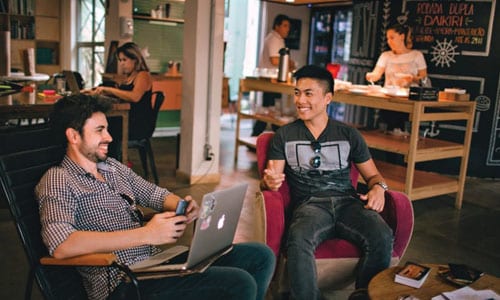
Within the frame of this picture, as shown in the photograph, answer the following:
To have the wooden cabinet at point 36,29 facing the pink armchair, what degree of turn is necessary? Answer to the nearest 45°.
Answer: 0° — it already faces it

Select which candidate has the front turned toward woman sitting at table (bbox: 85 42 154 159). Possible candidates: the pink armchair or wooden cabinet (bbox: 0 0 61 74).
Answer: the wooden cabinet

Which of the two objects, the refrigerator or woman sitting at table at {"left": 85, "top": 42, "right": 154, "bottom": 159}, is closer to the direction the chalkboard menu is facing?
the woman sitting at table

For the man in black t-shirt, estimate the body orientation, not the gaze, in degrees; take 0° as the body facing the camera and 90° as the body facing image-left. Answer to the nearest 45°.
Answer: approximately 0°

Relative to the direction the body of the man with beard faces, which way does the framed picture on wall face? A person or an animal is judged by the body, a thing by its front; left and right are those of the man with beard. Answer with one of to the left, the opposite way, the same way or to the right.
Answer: to the right

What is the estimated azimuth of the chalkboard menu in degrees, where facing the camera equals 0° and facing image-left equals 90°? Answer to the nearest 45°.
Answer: approximately 0°

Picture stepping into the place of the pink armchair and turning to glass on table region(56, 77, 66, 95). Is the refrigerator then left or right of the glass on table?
right

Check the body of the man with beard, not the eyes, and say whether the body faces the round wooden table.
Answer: yes

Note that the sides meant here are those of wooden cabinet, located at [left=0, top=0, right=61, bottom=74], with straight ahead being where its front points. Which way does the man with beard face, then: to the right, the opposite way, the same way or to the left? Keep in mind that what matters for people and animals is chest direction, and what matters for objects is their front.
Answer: to the left

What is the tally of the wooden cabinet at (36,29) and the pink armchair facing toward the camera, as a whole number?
2
